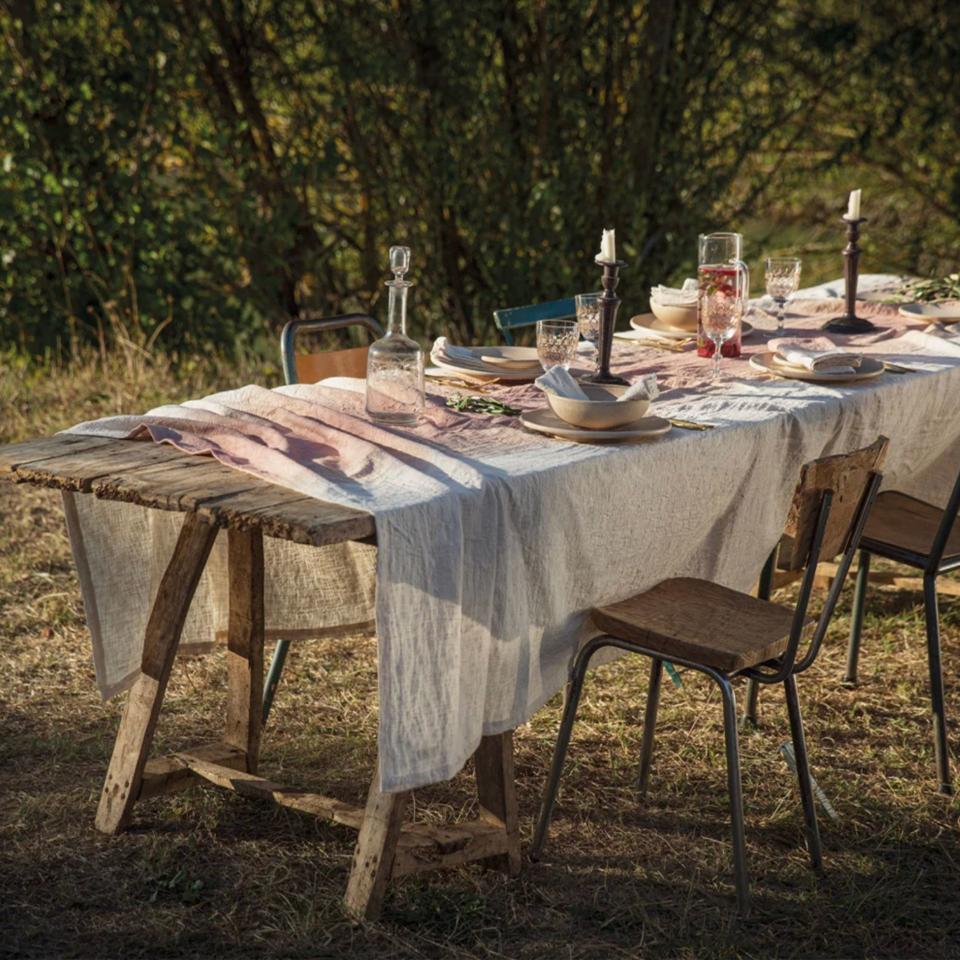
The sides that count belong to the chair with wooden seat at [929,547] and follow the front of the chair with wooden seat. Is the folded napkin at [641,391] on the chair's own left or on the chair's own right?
on the chair's own left

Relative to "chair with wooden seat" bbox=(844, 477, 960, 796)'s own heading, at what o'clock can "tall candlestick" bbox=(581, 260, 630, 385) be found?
The tall candlestick is roughly at 10 o'clock from the chair with wooden seat.

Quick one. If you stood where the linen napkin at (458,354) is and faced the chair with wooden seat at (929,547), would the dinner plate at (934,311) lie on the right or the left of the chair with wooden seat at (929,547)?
left

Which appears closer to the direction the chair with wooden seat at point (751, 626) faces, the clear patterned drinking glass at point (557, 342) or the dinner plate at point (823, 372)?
the clear patterned drinking glass

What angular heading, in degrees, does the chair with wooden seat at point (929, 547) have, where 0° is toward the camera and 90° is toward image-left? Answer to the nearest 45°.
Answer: approximately 135°

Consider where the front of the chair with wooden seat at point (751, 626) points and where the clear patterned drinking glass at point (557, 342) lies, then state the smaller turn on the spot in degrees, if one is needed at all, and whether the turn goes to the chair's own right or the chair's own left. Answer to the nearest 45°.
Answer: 0° — it already faces it

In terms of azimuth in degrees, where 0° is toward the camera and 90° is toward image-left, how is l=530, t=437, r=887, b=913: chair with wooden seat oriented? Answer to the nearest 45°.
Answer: approximately 135°

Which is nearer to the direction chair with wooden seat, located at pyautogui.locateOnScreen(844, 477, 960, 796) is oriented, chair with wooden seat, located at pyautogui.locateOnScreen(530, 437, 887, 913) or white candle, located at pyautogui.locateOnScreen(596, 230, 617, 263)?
the white candle
